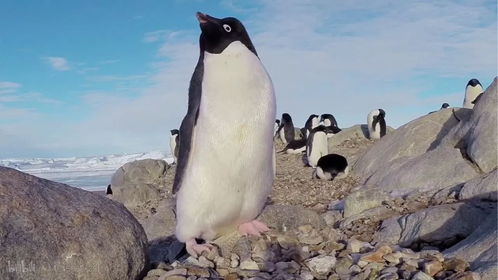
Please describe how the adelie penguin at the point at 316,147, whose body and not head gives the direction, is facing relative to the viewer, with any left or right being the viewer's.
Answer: facing the viewer and to the right of the viewer

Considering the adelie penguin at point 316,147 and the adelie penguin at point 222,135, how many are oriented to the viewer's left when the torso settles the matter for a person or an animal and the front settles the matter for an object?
0

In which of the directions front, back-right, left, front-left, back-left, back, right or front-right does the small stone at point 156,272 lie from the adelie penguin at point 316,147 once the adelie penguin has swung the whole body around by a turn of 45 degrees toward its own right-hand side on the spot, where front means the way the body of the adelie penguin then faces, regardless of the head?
front

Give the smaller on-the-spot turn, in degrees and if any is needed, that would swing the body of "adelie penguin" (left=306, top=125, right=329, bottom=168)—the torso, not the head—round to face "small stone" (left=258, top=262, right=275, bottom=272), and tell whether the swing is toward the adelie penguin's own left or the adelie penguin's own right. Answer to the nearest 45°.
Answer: approximately 45° to the adelie penguin's own right

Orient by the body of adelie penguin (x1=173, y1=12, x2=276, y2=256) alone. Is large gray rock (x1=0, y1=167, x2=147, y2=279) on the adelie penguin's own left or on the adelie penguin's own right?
on the adelie penguin's own right

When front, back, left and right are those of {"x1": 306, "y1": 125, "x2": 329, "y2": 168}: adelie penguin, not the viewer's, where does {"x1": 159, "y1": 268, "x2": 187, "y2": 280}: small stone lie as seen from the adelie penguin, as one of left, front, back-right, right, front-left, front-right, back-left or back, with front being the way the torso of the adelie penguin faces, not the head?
front-right

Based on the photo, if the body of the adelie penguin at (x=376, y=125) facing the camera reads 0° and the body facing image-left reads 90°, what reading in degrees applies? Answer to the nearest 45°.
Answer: approximately 45°
